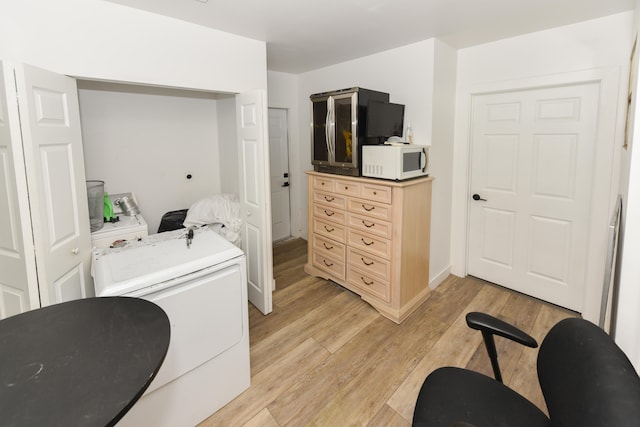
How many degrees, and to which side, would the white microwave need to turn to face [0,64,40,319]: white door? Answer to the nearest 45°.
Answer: approximately 90° to its right

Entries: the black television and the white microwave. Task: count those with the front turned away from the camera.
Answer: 0

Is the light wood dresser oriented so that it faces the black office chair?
no

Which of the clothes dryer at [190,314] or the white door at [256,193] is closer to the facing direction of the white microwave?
the clothes dryer

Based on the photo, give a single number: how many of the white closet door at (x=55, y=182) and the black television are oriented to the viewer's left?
0

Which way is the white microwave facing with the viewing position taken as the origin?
facing the viewer and to the right of the viewer

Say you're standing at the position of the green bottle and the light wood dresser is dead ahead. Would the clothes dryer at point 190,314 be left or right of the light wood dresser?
right

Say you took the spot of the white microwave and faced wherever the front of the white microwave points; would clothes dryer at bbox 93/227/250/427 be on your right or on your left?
on your right

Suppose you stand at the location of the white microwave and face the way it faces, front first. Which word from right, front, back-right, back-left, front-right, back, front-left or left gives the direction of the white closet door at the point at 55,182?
right

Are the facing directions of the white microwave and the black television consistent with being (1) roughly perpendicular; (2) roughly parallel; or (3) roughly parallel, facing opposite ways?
roughly parallel

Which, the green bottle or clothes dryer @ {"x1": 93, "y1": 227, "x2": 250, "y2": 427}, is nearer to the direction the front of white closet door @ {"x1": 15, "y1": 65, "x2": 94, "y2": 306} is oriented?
the clothes dryer

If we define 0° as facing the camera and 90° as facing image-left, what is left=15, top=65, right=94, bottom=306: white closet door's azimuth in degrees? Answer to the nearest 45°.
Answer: approximately 315°

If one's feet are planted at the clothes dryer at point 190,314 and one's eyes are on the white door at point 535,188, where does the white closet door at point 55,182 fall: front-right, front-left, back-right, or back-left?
back-left

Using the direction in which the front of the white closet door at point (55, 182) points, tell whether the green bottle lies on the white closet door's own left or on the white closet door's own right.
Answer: on the white closet door's own left

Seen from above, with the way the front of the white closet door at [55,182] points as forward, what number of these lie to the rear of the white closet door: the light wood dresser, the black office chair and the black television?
0

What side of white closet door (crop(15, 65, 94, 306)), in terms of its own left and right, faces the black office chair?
front
